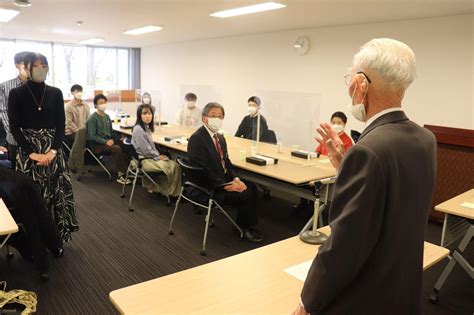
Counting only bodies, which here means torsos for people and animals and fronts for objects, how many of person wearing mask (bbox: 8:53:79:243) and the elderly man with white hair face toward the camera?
1

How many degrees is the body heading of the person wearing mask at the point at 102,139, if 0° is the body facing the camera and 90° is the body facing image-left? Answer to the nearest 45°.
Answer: approximately 315°

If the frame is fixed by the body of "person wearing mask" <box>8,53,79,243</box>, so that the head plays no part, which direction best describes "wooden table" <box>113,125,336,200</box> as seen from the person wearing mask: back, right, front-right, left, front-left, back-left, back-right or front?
left

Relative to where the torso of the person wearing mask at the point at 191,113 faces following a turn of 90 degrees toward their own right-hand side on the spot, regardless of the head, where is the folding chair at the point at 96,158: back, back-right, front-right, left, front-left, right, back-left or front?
front-left

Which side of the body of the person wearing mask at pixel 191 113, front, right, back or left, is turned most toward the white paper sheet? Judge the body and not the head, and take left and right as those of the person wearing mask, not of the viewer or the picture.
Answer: front

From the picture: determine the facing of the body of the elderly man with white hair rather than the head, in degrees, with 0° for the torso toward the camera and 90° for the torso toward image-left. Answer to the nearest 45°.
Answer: approximately 135°

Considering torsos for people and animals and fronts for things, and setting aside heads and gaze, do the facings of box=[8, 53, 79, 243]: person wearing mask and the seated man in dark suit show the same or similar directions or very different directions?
same or similar directions

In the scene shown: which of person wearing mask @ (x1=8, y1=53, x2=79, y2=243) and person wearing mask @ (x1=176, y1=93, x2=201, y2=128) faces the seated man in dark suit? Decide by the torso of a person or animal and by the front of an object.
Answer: person wearing mask @ (x1=176, y1=93, x2=201, y2=128)

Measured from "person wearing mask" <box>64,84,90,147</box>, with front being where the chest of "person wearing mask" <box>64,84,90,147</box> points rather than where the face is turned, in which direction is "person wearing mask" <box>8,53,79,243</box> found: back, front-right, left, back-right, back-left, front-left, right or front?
front-right

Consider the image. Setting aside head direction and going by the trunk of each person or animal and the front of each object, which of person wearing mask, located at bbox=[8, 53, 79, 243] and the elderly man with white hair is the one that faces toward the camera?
the person wearing mask

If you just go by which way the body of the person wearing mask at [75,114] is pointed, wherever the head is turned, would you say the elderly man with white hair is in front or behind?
in front

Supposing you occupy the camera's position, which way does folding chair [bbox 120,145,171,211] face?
facing the viewer and to the right of the viewer

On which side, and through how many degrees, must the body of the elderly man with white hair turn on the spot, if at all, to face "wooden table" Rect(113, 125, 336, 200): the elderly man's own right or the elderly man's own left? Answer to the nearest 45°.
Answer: approximately 45° to the elderly man's own right

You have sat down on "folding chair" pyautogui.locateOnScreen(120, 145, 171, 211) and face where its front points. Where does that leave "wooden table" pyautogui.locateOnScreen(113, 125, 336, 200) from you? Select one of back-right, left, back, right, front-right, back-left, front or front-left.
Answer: front

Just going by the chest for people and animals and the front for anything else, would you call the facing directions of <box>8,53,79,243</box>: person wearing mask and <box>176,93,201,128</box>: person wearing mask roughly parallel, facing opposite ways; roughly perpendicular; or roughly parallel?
roughly parallel

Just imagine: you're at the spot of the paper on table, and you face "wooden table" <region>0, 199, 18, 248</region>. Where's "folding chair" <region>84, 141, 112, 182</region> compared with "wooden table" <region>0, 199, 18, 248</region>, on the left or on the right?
right

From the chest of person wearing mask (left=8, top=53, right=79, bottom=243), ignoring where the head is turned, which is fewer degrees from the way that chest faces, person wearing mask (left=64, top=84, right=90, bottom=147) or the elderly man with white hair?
the elderly man with white hair

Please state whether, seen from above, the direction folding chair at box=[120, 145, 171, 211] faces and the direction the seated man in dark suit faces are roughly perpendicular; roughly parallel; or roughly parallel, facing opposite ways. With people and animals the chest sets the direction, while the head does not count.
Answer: roughly parallel

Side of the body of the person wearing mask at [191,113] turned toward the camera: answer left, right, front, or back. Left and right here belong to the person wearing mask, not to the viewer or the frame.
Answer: front

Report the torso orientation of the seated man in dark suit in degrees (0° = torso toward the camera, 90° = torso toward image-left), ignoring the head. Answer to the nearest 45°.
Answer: approximately 315°
